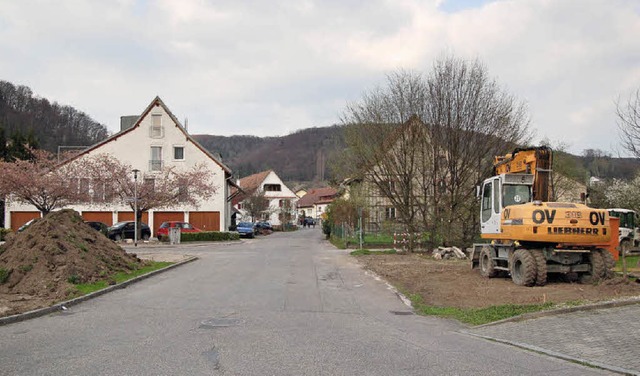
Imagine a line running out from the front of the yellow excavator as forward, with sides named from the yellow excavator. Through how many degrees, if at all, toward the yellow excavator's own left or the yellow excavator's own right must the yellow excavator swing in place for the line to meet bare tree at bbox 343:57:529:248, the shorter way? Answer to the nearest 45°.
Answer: approximately 45° to the yellow excavator's own right

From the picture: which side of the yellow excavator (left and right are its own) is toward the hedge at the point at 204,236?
front

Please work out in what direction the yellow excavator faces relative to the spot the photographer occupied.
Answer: facing away from the viewer and to the left of the viewer

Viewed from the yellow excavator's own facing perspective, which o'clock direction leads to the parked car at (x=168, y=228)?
The parked car is roughly at 12 o'clock from the yellow excavator.

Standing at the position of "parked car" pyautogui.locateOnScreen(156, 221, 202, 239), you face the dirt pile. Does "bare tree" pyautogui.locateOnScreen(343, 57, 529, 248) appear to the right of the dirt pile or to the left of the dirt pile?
left

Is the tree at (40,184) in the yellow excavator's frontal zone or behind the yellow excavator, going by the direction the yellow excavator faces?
frontal zone

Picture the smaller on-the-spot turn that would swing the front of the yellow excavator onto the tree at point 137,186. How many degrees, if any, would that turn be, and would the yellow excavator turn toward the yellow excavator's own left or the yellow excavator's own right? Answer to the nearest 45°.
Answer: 0° — it already faces it

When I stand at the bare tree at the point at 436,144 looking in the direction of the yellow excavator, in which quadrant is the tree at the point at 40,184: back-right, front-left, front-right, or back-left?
back-right

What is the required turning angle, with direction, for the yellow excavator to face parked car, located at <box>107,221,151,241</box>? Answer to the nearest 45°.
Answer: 0° — it already faces it
